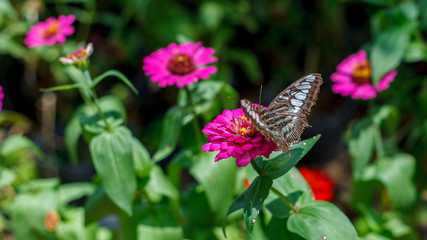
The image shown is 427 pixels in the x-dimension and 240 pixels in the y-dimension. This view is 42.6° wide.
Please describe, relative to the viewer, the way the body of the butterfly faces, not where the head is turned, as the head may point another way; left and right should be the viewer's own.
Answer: facing away from the viewer and to the left of the viewer
